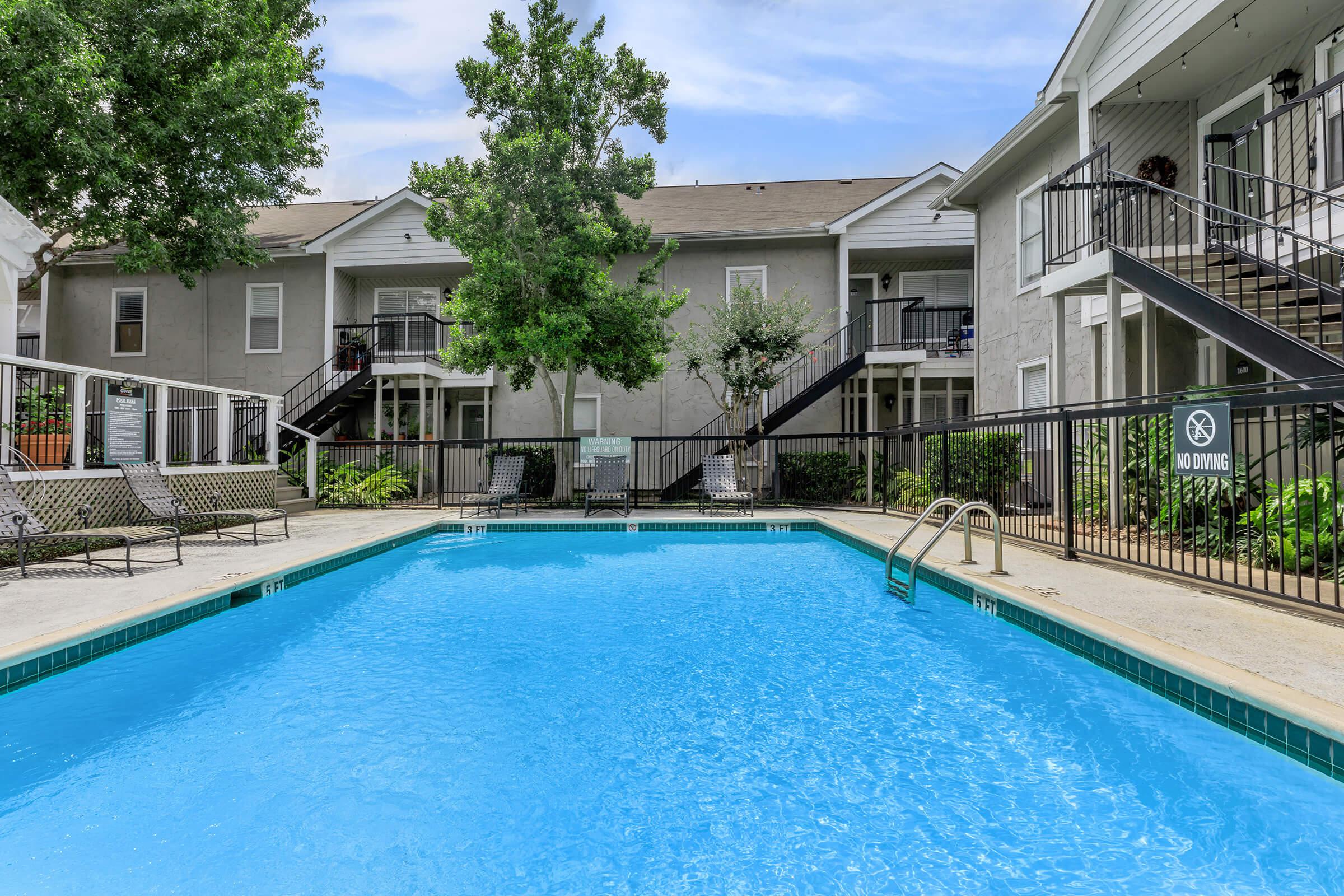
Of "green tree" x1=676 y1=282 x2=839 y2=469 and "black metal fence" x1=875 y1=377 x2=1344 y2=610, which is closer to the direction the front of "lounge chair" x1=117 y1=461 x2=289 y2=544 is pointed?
the black metal fence

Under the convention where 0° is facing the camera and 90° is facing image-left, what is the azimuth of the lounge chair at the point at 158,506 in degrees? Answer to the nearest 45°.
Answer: approximately 315°

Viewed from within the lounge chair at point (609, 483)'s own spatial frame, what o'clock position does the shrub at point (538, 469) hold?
The shrub is roughly at 5 o'clock from the lounge chair.

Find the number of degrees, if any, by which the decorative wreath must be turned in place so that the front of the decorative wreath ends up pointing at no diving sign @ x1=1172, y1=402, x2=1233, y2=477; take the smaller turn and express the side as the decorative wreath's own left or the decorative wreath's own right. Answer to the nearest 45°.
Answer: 0° — it already faces it

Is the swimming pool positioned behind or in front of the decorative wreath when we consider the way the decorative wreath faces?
in front

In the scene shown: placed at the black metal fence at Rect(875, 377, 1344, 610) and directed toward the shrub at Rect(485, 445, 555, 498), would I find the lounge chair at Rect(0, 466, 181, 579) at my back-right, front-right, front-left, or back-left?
front-left

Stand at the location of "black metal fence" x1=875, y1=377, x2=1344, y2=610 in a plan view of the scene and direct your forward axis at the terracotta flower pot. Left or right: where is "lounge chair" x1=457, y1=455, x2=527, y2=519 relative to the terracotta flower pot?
right

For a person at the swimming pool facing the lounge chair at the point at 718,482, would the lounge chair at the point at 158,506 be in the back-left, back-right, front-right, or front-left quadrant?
front-left

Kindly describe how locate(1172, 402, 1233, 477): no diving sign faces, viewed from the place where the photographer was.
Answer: facing the viewer and to the left of the viewer

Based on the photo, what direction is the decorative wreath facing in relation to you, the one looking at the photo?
facing the viewer

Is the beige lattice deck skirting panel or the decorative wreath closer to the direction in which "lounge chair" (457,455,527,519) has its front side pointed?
the beige lattice deck skirting panel
